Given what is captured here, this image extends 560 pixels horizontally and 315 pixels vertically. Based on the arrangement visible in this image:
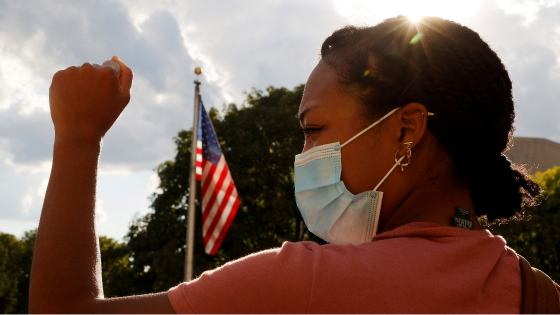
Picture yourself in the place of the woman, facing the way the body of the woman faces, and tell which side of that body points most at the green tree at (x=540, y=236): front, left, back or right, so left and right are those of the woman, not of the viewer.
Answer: right

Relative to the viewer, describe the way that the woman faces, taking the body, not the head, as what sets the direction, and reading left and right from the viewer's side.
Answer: facing away from the viewer and to the left of the viewer

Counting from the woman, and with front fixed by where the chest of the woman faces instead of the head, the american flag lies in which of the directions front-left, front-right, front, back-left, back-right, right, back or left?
front-right

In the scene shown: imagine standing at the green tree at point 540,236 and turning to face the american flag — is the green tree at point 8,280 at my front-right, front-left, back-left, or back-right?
front-right

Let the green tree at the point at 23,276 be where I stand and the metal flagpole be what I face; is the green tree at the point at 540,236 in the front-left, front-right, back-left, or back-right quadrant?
front-left

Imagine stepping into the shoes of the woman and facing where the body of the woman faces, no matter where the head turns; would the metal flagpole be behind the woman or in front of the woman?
in front

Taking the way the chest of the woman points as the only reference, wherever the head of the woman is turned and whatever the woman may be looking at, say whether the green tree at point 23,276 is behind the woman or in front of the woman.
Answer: in front

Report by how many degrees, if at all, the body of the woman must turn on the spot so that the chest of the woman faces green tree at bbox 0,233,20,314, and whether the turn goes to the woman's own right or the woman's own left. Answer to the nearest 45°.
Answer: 0° — they already face it
